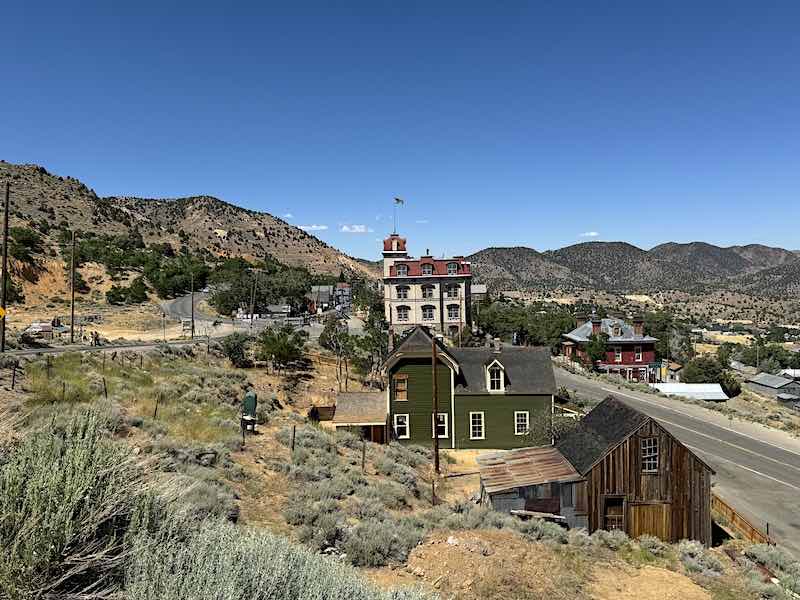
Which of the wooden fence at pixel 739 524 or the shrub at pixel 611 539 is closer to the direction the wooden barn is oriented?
the shrub

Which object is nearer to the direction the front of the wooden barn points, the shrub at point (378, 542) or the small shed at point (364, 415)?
the shrub

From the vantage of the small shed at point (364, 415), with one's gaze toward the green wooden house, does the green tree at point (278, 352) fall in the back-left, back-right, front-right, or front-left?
back-left

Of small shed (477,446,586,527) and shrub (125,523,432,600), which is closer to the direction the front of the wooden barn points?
the shrub

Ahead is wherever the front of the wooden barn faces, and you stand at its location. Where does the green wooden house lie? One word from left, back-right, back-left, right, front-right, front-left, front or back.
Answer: back-right

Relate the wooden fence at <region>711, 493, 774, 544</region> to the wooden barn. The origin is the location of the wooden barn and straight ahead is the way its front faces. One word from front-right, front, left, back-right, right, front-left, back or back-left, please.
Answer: back-left

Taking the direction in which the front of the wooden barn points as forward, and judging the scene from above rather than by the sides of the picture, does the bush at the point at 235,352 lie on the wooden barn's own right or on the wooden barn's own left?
on the wooden barn's own right

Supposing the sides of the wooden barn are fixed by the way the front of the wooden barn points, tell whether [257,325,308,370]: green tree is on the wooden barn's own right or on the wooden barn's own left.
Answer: on the wooden barn's own right

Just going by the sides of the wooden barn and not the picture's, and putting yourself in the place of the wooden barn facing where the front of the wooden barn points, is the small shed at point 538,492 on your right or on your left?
on your right

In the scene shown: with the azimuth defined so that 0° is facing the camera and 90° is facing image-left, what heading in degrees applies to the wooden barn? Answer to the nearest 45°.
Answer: approximately 0°

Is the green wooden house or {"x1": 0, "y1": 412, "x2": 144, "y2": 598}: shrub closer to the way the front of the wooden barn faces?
the shrub
